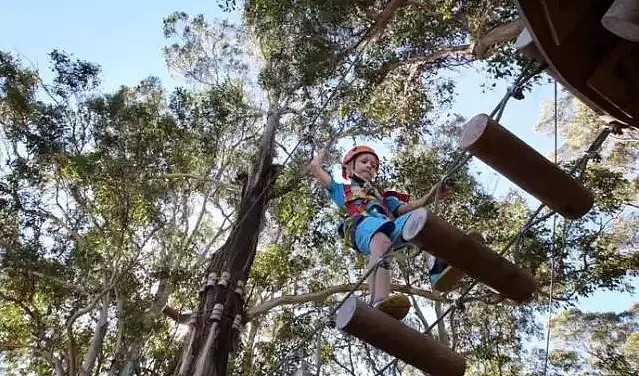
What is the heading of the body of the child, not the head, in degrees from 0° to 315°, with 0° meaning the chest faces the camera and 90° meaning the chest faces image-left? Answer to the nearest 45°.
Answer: approximately 315°

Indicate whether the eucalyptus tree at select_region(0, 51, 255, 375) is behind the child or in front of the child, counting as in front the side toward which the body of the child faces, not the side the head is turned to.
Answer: behind

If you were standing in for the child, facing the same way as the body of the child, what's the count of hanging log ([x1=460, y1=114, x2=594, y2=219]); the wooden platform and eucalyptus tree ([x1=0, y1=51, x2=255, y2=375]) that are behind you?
1

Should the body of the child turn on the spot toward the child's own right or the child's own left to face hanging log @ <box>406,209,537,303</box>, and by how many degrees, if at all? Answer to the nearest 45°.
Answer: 0° — they already face it

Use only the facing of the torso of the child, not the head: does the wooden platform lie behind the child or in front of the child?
in front
